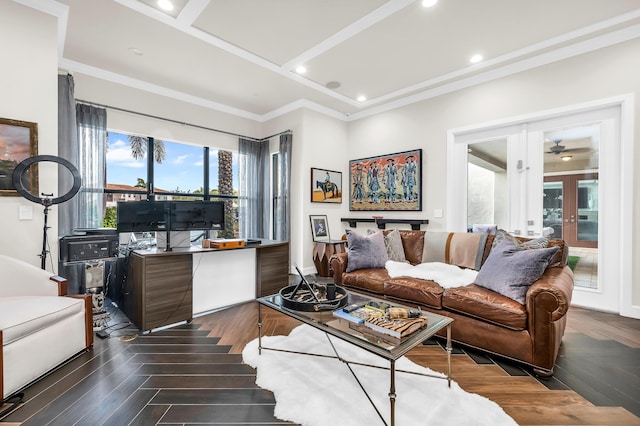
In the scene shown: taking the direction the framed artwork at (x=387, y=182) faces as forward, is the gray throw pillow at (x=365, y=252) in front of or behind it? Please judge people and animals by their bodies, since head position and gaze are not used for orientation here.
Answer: in front

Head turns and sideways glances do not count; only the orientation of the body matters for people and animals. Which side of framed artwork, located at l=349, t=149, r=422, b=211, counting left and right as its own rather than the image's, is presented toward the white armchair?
front

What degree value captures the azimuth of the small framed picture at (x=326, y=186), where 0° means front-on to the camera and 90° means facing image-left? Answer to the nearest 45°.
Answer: approximately 315°

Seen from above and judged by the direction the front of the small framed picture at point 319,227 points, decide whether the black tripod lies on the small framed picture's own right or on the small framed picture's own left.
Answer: on the small framed picture's own right

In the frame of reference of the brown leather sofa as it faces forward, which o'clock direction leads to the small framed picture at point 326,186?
The small framed picture is roughly at 3 o'clock from the brown leather sofa.

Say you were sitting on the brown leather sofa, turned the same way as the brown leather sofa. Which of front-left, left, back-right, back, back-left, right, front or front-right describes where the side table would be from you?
right

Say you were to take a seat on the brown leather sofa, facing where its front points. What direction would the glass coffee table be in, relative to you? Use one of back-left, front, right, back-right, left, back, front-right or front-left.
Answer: front

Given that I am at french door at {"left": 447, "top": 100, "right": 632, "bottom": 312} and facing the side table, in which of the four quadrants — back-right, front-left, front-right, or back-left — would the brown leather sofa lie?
front-left

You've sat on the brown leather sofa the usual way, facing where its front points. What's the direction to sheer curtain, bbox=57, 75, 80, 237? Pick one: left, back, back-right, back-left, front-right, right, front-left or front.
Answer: front-right

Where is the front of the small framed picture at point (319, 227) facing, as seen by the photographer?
facing the viewer and to the right of the viewer

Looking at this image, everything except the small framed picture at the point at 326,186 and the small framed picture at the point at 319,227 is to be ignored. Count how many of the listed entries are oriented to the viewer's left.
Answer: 0

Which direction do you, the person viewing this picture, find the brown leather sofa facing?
facing the viewer and to the left of the viewer

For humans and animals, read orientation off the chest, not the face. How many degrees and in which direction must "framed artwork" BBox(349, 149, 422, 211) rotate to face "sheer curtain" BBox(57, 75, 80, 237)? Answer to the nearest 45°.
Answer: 0° — it already faces it

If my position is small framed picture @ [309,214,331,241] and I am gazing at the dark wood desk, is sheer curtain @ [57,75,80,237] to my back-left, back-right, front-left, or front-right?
front-right

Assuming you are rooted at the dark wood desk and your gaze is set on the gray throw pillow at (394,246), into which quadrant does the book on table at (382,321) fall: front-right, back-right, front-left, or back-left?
front-right
